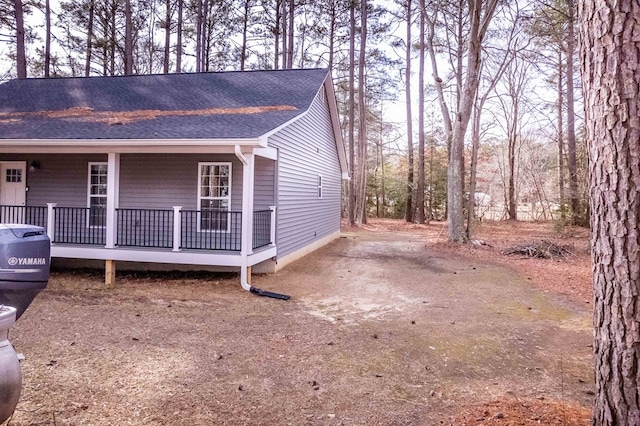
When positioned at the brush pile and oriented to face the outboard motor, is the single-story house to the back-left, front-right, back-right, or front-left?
front-right

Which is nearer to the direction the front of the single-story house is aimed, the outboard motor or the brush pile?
the outboard motor

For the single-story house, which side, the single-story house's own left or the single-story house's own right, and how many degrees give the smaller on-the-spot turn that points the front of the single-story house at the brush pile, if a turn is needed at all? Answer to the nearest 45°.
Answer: approximately 135° to the single-story house's own left

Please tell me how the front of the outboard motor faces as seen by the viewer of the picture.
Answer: facing to the left of the viewer

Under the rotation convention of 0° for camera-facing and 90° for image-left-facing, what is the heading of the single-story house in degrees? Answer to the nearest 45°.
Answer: approximately 45°

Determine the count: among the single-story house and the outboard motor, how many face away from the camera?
0

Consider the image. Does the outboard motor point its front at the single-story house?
no

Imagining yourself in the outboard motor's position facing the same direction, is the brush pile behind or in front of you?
behind

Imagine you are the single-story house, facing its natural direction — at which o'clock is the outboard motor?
The outboard motor is roughly at 11 o'clock from the single-story house.

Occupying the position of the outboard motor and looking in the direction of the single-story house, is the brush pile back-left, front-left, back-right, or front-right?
front-right
